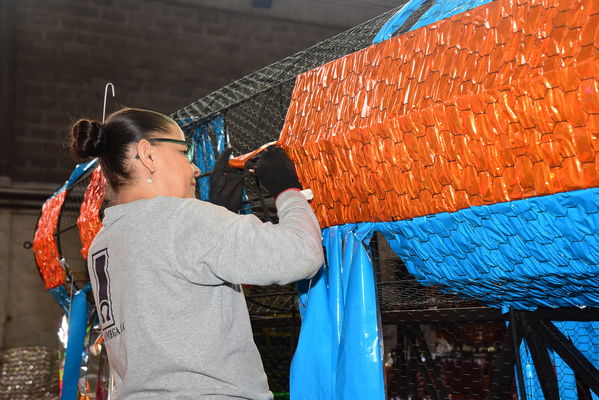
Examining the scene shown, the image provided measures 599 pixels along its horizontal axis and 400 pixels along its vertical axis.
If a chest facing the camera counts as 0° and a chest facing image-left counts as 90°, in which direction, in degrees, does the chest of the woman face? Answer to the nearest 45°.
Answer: approximately 225°

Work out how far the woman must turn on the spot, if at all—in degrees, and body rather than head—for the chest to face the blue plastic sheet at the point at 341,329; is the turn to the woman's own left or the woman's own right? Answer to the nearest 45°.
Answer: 0° — they already face it

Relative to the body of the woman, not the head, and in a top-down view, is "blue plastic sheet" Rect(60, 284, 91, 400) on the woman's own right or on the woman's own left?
on the woman's own left

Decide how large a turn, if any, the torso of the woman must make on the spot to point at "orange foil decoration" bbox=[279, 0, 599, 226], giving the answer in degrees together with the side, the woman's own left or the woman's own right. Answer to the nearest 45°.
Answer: approximately 45° to the woman's own right

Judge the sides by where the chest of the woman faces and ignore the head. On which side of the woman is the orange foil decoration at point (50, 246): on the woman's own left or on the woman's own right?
on the woman's own left
